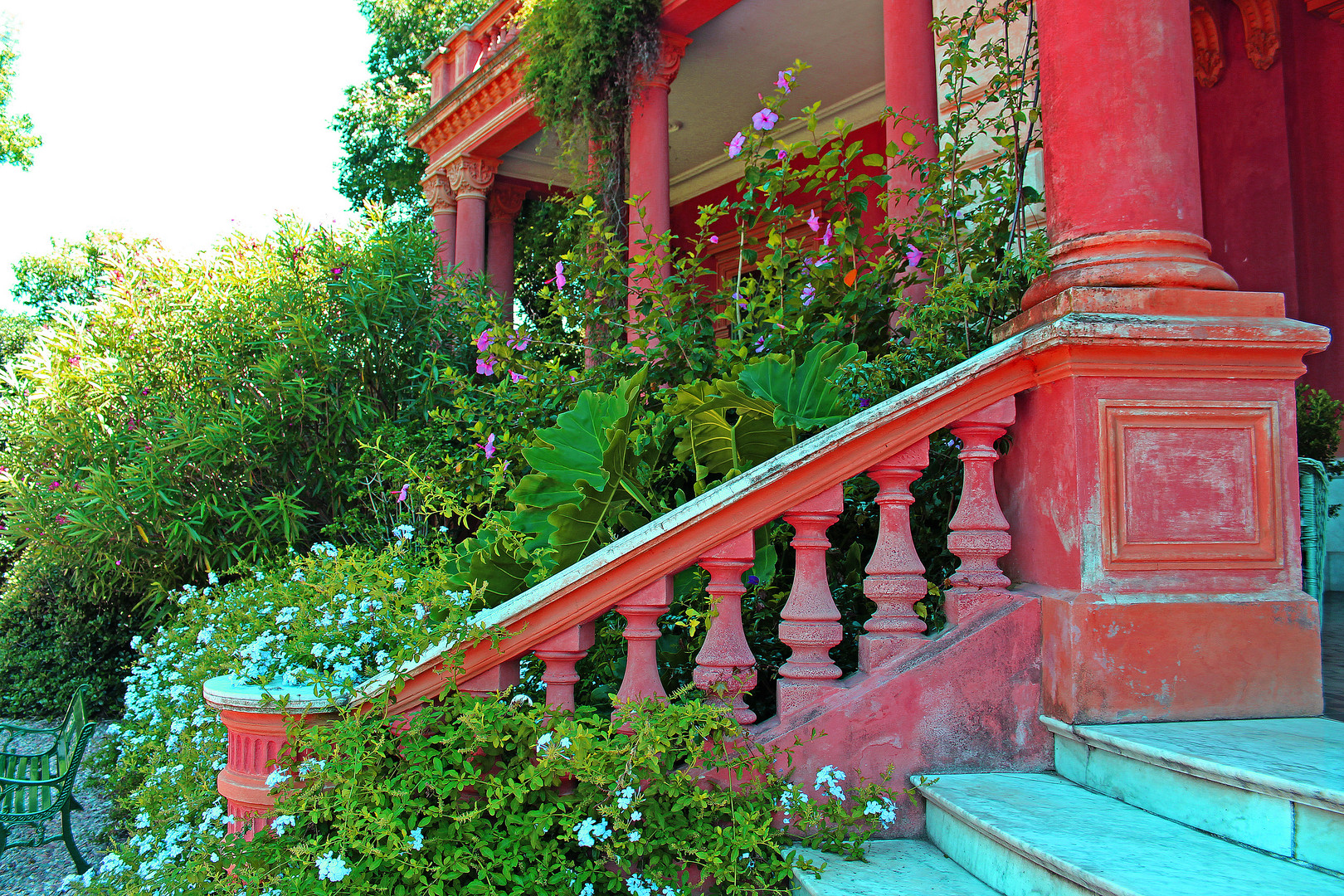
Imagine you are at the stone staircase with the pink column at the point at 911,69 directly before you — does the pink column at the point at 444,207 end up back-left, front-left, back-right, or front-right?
front-left

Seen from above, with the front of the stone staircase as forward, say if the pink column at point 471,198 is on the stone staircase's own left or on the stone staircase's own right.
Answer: on the stone staircase's own right

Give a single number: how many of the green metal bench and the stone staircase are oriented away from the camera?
0

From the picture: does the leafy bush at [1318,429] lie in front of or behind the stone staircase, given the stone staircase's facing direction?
behind

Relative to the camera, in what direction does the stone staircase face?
facing the viewer and to the left of the viewer

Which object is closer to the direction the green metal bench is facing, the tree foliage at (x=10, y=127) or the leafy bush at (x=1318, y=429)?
the tree foliage

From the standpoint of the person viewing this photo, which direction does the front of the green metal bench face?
facing to the left of the viewer

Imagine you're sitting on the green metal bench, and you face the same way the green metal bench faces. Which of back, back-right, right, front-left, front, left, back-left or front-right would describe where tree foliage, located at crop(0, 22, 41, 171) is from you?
right
